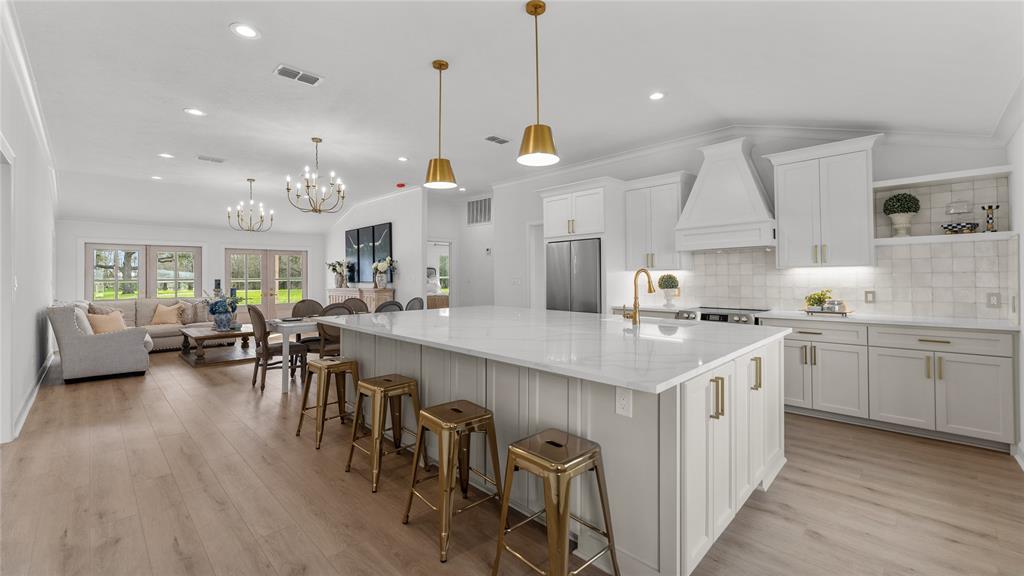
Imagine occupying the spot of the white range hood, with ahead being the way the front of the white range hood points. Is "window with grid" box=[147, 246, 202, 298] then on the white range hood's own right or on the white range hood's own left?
on the white range hood's own right

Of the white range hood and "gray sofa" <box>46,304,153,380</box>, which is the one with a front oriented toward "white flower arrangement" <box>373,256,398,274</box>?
the gray sofa

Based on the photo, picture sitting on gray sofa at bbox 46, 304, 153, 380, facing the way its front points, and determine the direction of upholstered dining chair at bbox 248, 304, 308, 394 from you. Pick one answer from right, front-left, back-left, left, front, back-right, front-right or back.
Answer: front-right

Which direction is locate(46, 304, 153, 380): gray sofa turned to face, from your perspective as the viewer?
facing to the right of the viewer

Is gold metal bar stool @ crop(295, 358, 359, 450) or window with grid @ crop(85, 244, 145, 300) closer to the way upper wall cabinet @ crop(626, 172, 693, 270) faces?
the gold metal bar stool

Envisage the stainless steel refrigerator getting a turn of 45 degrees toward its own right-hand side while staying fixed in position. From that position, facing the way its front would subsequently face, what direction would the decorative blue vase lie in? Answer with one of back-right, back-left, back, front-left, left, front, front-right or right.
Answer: front

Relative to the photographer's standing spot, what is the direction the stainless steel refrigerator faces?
facing the viewer and to the left of the viewer

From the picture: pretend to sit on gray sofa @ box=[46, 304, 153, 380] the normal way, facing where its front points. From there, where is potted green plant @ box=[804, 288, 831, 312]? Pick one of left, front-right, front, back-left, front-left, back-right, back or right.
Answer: front-right

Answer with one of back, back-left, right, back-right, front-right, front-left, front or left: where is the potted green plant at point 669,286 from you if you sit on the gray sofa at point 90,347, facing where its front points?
front-right

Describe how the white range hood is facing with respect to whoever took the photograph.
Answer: facing the viewer

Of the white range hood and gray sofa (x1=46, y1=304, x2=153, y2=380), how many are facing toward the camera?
1

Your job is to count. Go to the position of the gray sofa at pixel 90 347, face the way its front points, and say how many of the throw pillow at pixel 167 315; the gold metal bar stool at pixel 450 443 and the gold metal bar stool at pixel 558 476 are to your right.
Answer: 2
